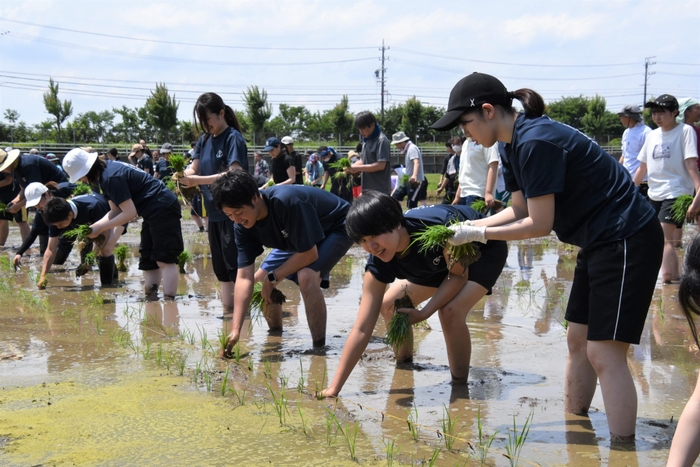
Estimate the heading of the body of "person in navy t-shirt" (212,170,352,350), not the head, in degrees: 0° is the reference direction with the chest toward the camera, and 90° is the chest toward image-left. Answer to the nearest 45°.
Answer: approximately 45°

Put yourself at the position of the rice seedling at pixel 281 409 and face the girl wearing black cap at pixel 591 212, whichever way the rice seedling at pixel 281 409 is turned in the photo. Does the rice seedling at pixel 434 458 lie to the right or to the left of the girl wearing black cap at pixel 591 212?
right

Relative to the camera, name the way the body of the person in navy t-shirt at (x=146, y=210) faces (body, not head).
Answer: to the viewer's left

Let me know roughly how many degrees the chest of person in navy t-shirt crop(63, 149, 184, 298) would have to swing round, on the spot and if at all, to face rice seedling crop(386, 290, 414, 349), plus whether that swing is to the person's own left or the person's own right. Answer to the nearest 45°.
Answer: approximately 90° to the person's own left

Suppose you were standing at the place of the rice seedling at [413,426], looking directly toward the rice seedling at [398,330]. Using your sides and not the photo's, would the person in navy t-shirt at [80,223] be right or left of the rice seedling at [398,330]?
left

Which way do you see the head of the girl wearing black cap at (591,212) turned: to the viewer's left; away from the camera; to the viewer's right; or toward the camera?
to the viewer's left

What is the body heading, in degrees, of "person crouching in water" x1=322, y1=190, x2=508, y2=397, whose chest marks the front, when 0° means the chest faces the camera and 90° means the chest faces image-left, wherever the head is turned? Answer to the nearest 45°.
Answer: approximately 45°

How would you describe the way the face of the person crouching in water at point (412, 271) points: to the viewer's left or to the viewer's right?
to the viewer's left

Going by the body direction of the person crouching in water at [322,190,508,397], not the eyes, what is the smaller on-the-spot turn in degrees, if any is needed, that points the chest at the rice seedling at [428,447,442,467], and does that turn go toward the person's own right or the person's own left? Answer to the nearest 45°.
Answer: approximately 45° to the person's own left

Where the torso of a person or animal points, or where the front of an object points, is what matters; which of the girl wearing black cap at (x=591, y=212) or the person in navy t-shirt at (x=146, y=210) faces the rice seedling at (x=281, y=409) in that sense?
the girl wearing black cap

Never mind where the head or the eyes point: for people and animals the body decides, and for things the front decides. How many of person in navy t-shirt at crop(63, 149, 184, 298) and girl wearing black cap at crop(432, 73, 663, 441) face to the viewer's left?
2

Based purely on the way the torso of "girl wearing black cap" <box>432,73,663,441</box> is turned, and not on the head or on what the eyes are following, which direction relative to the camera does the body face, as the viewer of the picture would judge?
to the viewer's left

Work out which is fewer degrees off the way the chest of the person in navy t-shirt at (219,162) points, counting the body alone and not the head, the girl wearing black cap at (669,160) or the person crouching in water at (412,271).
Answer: the person crouching in water

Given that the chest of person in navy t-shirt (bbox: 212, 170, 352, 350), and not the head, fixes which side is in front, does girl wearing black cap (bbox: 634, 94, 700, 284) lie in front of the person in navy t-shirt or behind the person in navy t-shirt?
behind
